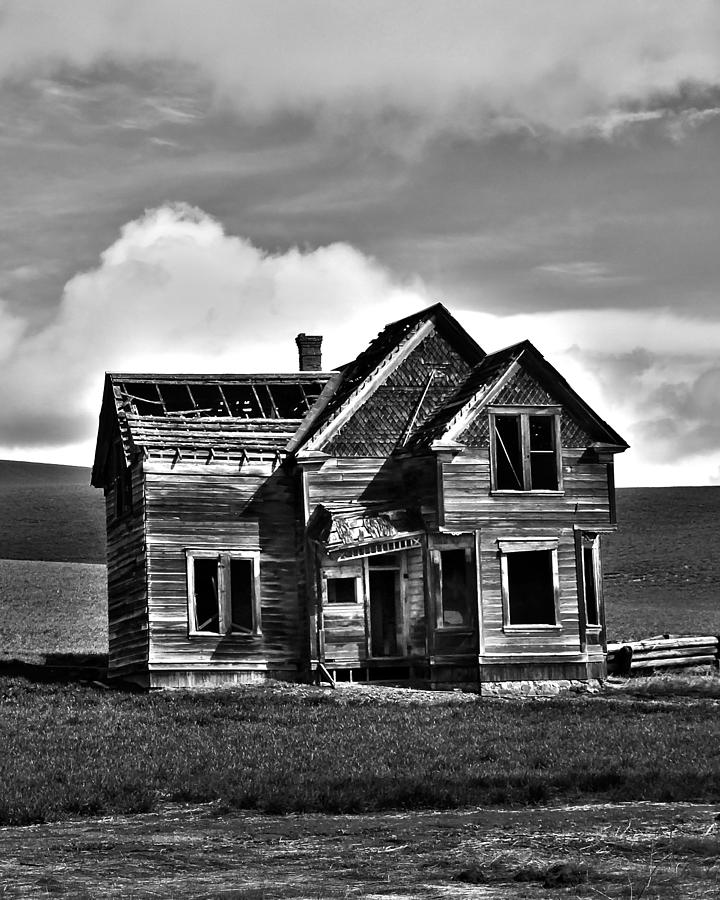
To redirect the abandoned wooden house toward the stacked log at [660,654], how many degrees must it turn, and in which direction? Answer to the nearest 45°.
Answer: approximately 135° to its left

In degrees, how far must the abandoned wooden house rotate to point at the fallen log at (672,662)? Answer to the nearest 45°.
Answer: approximately 135° to its left

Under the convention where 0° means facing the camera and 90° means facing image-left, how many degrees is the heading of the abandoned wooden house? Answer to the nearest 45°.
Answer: approximately 0°
